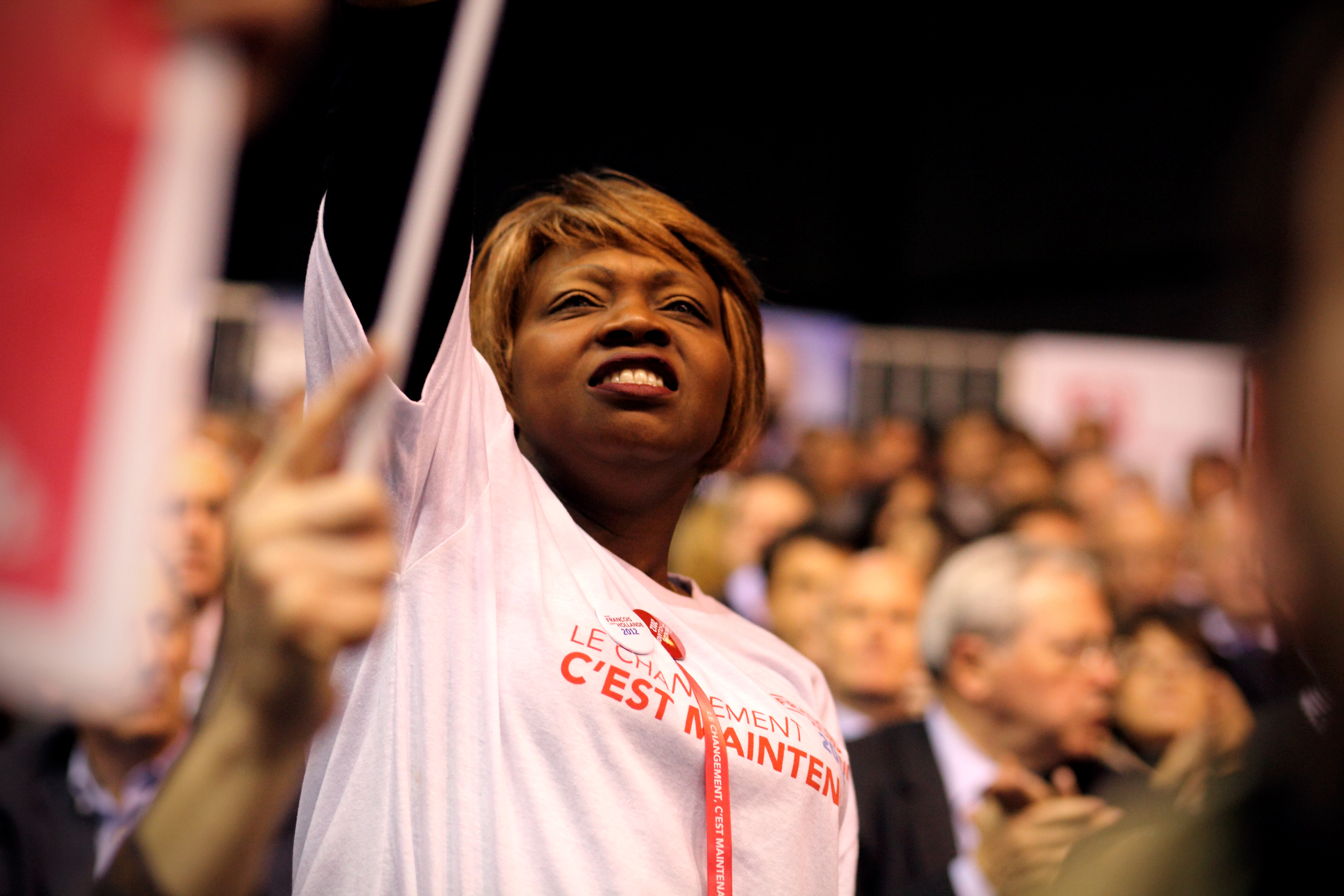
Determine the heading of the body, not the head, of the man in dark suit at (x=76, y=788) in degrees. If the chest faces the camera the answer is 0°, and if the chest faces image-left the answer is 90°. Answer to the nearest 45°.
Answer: approximately 315°

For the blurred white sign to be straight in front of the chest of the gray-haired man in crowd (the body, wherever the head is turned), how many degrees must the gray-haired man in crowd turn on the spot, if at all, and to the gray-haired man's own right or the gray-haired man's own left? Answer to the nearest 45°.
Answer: approximately 135° to the gray-haired man's own left

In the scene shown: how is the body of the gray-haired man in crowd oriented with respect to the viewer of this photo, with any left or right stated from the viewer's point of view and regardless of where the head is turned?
facing the viewer and to the right of the viewer

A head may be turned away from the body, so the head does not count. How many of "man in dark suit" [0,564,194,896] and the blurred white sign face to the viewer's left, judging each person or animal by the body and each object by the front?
0

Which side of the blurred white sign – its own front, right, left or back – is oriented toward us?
front

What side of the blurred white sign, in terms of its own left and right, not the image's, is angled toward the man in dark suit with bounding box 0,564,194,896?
front

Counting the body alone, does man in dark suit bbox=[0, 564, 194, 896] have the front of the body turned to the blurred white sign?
no

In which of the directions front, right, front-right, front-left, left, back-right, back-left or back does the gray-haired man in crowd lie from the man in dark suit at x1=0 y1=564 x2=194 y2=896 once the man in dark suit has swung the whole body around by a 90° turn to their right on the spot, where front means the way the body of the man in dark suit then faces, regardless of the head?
back-left
